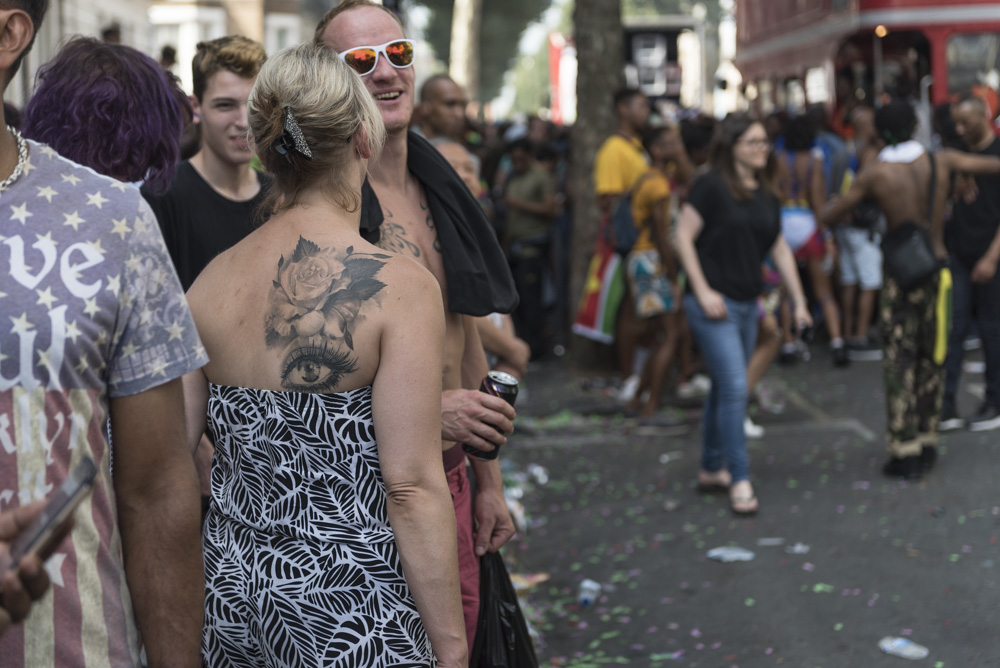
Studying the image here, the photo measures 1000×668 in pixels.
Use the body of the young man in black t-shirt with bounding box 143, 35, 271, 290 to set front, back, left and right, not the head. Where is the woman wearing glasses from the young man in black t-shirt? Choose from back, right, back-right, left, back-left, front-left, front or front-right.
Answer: left

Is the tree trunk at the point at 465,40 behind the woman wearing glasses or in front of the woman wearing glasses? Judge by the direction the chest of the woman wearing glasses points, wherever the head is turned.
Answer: behind

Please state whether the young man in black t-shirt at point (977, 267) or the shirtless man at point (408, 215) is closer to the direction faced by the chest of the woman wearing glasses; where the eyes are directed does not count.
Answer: the shirtless man

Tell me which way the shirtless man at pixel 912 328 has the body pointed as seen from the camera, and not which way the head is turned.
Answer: away from the camera

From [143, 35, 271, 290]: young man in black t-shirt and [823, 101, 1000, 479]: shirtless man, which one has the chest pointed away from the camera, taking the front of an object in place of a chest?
the shirtless man

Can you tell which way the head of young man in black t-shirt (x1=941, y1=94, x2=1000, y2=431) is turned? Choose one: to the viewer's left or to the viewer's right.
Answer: to the viewer's left

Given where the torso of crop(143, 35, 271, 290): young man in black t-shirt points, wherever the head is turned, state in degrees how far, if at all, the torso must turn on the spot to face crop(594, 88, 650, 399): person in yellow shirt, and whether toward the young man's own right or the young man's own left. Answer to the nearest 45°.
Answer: approximately 90° to the young man's own left

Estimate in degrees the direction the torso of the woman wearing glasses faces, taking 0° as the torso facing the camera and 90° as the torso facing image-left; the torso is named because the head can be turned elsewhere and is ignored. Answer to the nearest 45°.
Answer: approximately 315°

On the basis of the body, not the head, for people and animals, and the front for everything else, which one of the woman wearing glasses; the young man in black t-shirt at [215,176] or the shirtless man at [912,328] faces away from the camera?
the shirtless man

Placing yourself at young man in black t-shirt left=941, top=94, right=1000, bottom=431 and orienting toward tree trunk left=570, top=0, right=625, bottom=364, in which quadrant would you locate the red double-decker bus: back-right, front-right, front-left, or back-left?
front-right

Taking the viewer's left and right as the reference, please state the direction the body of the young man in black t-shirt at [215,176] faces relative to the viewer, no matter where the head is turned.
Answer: facing the viewer and to the right of the viewer

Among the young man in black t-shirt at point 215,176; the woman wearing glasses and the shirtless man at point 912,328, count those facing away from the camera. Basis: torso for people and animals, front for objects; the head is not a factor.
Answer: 1
